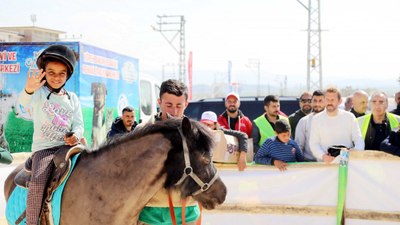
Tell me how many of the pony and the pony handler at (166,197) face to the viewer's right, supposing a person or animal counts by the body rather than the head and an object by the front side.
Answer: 1

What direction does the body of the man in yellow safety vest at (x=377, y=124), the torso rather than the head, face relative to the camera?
toward the camera

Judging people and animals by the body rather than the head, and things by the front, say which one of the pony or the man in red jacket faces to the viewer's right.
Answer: the pony

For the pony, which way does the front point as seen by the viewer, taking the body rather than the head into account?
to the viewer's right

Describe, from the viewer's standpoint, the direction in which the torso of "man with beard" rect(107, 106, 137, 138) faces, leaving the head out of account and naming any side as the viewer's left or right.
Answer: facing the viewer and to the right of the viewer

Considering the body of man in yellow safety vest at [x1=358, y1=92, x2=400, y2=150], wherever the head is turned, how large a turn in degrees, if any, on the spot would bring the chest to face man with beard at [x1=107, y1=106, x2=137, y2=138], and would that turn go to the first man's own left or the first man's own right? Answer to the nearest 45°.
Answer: approximately 90° to the first man's own right

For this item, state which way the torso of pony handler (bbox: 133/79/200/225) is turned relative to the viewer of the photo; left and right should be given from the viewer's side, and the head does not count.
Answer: facing the viewer

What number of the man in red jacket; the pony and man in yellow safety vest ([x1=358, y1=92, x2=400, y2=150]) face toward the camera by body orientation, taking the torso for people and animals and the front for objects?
2

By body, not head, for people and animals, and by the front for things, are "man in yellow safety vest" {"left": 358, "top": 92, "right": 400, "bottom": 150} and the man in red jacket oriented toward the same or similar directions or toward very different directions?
same or similar directions

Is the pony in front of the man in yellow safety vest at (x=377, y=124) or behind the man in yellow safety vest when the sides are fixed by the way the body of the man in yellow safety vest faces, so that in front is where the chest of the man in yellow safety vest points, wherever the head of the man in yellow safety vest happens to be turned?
in front

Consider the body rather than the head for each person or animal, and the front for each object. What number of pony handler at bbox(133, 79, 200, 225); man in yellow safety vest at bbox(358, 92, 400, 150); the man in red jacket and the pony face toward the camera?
3

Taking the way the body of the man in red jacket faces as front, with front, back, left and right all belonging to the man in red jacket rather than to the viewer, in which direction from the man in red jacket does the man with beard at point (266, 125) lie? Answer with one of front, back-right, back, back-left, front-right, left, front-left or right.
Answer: left

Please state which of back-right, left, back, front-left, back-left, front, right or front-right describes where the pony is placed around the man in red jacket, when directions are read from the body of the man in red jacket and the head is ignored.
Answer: front

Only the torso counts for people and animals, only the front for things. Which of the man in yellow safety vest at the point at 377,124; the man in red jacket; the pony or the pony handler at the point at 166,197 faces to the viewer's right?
the pony
